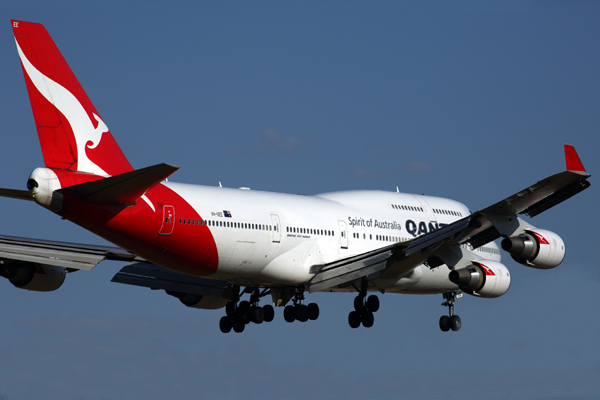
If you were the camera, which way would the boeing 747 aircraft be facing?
facing away from the viewer and to the right of the viewer
